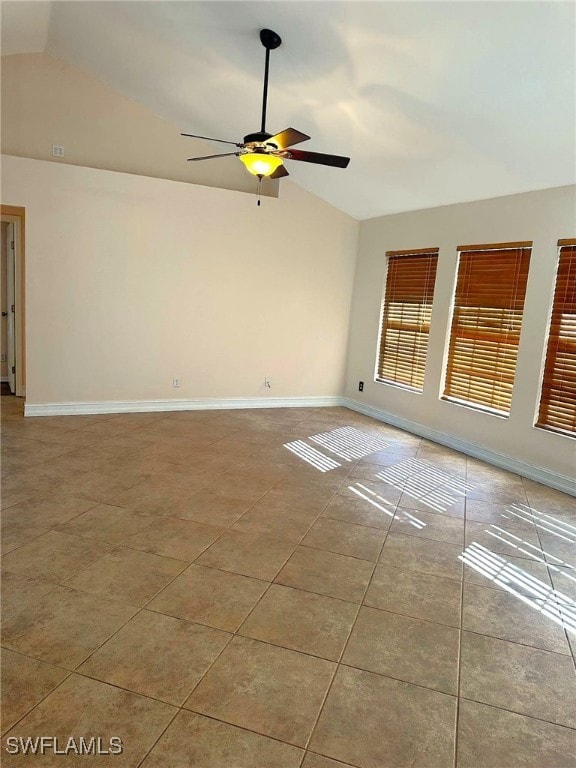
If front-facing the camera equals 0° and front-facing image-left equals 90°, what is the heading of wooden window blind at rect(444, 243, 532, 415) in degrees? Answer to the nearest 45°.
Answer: approximately 45°

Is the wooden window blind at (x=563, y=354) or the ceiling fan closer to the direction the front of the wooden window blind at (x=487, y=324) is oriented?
the ceiling fan

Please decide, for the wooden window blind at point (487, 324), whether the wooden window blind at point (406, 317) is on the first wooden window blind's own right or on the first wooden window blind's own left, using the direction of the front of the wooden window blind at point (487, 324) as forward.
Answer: on the first wooden window blind's own right

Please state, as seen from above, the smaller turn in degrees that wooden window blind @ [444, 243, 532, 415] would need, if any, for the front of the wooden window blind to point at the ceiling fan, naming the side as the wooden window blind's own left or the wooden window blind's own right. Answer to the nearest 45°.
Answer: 0° — it already faces it

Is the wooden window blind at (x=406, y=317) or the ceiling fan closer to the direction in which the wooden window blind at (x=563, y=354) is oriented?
the ceiling fan

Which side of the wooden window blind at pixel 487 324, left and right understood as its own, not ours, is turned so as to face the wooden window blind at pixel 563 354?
left

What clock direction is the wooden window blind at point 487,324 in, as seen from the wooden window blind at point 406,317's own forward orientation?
the wooden window blind at point 487,324 is roughly at 9 o'clock from the wooden window blind at point 406,317.

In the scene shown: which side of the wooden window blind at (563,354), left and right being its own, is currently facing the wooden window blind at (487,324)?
right
